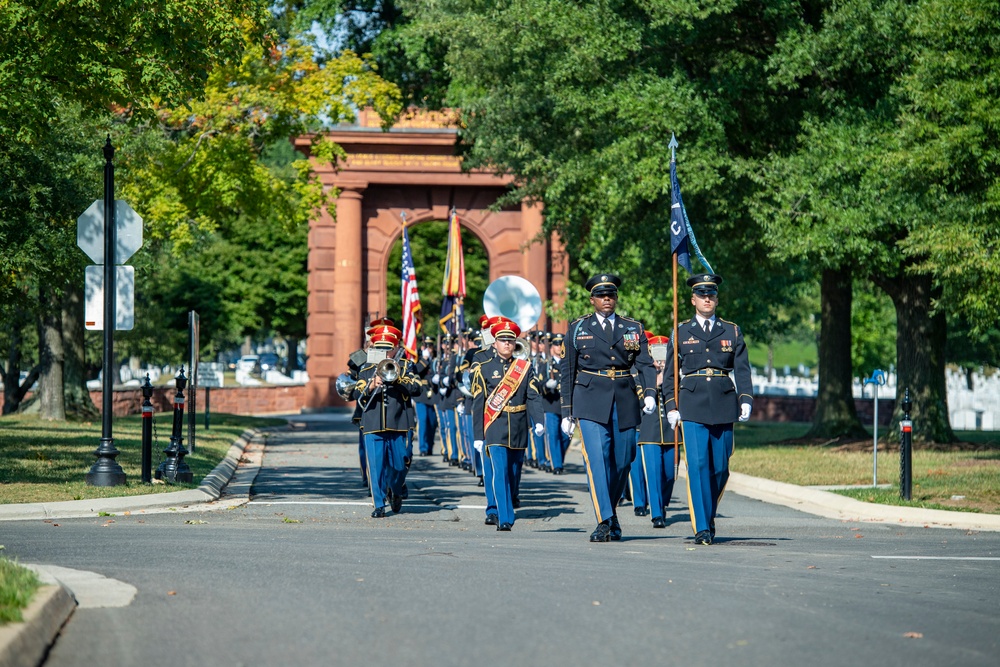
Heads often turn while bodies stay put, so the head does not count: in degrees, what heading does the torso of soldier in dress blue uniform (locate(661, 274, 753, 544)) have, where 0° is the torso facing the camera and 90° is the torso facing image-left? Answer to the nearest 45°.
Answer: approximately 0°

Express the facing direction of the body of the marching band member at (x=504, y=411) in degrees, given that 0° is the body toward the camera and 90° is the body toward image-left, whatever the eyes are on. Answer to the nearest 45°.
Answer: approximately 0°

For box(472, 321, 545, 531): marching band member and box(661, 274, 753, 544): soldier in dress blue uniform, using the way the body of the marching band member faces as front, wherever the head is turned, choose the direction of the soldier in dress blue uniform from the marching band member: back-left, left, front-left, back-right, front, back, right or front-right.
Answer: front-left

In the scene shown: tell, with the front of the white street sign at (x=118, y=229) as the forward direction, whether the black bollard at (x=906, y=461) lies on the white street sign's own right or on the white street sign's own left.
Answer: on the white street sign's own right

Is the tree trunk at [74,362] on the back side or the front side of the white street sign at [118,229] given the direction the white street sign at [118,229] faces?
on the front side

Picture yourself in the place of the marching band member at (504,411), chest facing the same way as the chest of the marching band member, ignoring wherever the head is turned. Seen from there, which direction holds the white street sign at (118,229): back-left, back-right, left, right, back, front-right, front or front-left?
back-right

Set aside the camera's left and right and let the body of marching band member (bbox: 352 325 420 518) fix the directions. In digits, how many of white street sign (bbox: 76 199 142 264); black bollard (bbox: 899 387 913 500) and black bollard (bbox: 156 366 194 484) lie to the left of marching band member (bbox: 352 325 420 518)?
1

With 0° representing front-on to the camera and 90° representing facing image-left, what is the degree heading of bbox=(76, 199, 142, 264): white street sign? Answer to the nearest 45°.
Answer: approximately 180°
